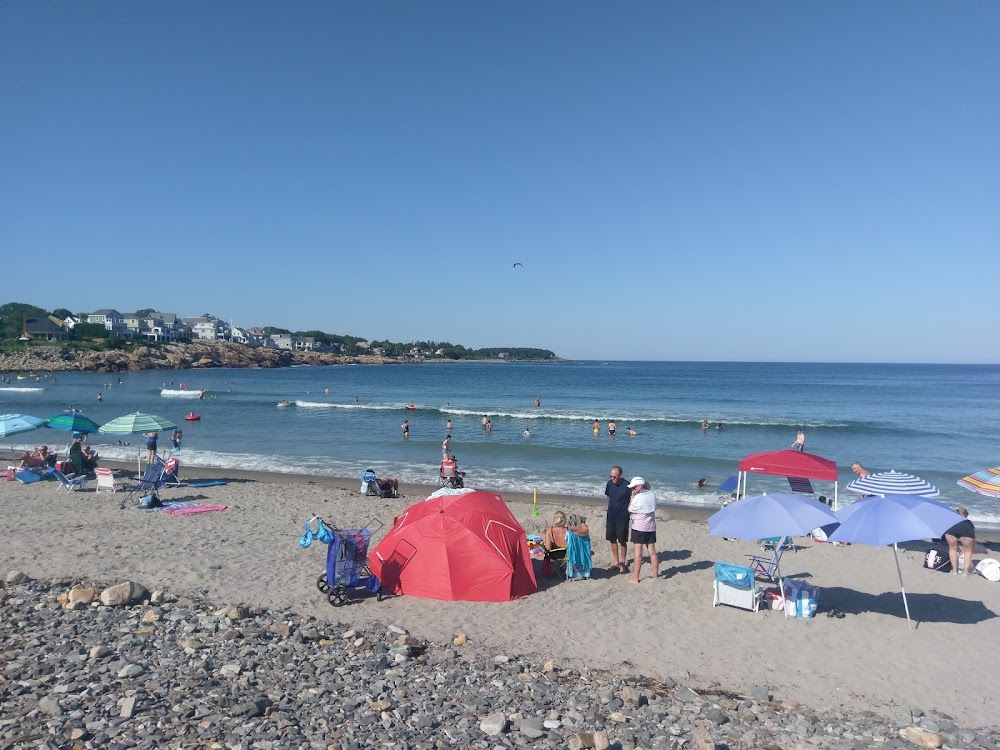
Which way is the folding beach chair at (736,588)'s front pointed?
away from the camera

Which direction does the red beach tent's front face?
away from the camera

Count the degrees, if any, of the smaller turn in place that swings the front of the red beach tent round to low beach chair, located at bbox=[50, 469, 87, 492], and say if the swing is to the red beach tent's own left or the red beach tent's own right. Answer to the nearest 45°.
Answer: approximately 45° to the red beach tent's own left

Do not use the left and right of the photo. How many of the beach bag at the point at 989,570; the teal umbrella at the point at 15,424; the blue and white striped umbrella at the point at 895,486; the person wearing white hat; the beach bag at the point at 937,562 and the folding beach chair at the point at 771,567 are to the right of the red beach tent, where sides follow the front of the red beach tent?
5

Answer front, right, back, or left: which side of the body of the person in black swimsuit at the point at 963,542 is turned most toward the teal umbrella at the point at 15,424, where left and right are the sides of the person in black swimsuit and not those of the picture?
left

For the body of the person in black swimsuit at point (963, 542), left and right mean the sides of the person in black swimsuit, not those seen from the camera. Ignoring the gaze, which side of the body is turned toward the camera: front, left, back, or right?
back

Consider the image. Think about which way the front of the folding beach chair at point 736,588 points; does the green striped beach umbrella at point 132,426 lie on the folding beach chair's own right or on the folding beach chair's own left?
on the folding beach chair's own left

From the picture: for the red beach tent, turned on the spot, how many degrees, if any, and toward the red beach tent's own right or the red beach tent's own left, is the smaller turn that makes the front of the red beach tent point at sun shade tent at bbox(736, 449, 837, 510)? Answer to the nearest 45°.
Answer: approximately 45° to the red beach tent's own right

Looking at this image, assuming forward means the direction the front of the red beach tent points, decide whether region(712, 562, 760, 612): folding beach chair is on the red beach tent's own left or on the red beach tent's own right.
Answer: on the red beach tent's own right

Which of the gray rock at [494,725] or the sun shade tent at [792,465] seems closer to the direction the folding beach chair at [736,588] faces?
the sun shade tent

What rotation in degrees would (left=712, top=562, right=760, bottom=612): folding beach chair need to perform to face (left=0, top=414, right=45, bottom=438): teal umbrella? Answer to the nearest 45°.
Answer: approximately 90° to its left
